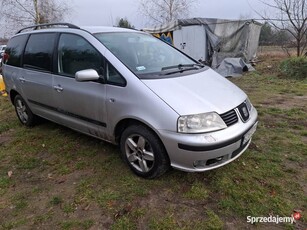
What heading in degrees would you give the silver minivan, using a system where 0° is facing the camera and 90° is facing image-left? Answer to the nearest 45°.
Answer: approximately 315°

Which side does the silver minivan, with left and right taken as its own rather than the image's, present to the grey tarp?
left

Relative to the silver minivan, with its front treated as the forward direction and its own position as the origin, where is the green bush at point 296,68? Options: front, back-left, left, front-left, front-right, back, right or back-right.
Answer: left
